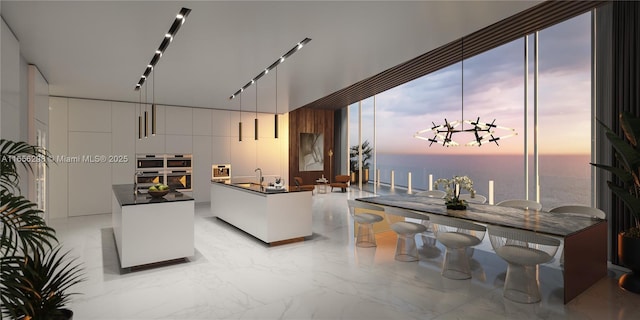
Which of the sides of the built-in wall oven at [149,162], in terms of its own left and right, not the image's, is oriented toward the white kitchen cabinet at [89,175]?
right

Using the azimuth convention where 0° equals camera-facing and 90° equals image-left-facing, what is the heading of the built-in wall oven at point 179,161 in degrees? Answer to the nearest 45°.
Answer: approximately 0°

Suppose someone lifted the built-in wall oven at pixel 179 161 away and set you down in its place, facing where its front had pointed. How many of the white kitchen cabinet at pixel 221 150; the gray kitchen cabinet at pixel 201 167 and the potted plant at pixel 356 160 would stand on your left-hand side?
3

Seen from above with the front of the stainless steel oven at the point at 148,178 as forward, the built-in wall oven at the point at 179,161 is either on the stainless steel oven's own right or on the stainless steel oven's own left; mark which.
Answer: on the stainless steel oven's own left

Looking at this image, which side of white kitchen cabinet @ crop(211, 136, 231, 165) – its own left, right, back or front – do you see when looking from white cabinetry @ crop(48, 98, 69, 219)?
right

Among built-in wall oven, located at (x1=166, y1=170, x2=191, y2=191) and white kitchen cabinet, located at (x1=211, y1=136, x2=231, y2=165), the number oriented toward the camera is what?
2

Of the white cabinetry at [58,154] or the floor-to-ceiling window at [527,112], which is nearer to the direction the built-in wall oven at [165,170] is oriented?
the floor-to-ceiling window
